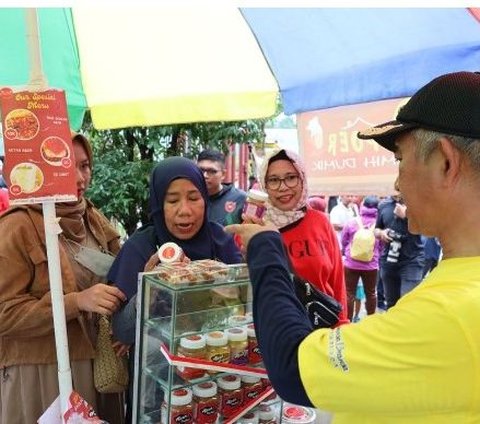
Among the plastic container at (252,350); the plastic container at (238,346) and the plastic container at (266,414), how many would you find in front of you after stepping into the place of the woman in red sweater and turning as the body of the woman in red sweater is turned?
3

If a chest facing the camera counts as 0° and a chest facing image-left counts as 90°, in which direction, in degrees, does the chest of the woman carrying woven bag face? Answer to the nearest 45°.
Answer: approximately 315°

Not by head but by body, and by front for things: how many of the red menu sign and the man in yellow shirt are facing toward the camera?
1

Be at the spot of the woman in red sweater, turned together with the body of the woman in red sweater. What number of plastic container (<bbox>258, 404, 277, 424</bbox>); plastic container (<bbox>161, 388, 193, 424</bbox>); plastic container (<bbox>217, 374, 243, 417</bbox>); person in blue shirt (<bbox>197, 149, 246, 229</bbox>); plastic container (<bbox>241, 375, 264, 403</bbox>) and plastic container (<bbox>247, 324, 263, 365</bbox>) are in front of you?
5

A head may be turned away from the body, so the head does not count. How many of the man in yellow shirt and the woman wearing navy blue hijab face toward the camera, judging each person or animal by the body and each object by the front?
1

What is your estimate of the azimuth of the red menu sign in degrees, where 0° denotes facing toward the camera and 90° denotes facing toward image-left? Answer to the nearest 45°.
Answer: approximately 0°

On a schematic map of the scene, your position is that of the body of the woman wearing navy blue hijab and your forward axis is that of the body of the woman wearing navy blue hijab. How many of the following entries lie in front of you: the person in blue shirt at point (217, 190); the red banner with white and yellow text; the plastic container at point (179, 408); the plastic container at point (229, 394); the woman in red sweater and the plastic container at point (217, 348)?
3

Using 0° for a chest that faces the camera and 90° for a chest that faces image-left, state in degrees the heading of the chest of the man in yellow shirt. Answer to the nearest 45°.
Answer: approximately 135°

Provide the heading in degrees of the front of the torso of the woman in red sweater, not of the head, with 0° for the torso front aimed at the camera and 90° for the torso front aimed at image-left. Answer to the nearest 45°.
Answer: approximately 0°
